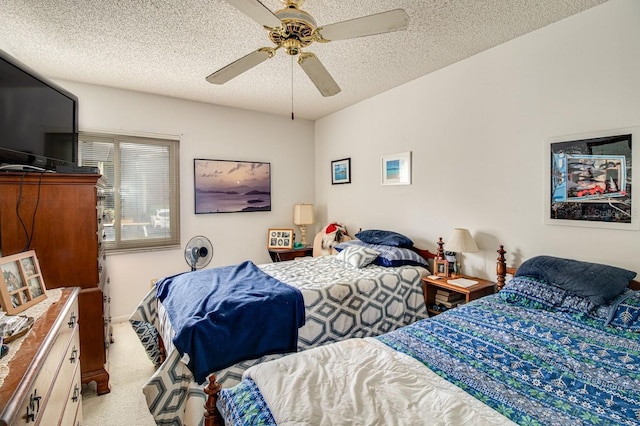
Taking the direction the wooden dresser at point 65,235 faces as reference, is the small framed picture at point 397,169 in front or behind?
in front

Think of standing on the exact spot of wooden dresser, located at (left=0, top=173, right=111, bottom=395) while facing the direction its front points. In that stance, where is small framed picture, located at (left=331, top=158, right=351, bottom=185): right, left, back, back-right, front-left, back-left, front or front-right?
front

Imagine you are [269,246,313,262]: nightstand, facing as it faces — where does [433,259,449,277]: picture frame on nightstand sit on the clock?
The picture frame on nightstand is roughly at 9 o'clock from the nightstand.

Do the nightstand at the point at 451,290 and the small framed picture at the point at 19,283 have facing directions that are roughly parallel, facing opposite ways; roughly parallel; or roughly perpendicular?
roughly parallel, facing opposite ways

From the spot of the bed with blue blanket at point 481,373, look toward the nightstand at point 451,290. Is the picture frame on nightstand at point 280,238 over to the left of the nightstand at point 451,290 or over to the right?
left

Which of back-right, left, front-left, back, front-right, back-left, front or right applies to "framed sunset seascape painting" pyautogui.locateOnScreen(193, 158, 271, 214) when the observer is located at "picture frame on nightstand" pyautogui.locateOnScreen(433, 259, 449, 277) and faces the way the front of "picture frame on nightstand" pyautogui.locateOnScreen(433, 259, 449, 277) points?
front-right

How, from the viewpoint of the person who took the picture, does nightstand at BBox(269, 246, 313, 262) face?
facing the viewer and to the left of the viewer

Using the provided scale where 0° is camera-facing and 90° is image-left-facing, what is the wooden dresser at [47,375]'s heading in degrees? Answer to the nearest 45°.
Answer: approximately 270°

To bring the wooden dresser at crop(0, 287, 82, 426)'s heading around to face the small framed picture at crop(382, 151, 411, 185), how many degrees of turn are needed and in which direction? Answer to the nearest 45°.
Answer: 0° — it already faces it

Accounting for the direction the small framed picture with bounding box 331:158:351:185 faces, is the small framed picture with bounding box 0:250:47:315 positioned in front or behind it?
in front

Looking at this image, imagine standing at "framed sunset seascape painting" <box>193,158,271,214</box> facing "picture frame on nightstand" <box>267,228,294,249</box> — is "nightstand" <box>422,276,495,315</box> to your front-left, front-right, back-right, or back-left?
front-right

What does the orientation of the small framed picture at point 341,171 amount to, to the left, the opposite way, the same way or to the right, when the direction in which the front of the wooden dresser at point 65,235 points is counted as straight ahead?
the opposite way

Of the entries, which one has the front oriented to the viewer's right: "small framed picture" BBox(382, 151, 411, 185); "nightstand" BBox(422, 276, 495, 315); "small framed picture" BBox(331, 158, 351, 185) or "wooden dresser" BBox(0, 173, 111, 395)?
the wooden dresser

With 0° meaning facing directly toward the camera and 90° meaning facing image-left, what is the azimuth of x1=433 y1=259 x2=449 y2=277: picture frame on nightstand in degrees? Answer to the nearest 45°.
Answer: approximately 45°

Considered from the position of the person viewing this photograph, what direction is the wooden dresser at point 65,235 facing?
facing to the right of the viewer

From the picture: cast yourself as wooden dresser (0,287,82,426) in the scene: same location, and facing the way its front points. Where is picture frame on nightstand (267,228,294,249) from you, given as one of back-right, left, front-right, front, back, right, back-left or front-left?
front-left

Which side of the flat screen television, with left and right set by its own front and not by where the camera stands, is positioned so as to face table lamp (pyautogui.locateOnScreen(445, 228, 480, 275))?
front
